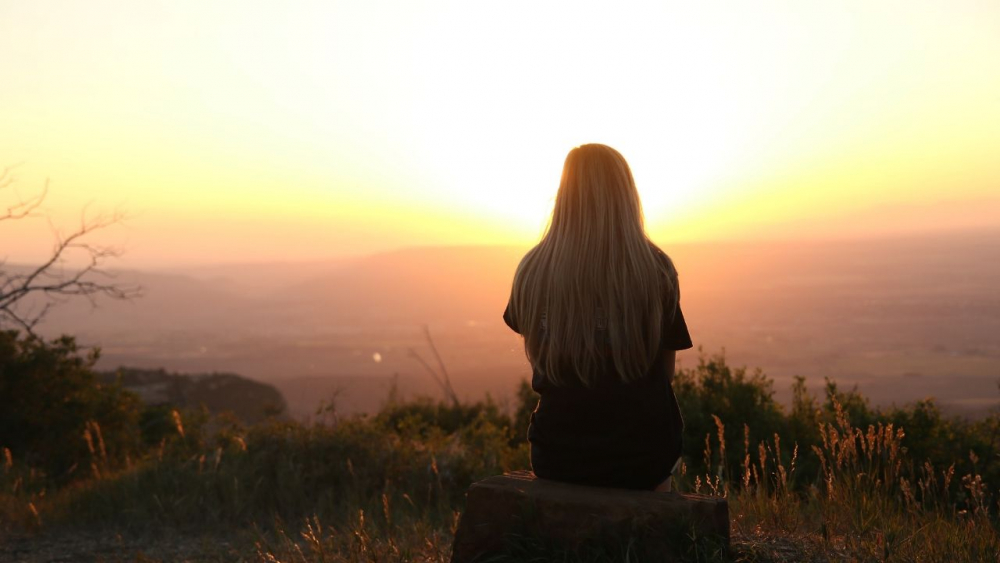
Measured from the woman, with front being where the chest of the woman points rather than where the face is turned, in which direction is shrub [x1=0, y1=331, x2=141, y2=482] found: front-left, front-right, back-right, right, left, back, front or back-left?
front-left

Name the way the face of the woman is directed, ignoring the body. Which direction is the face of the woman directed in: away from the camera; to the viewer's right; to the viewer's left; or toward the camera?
away from the camera

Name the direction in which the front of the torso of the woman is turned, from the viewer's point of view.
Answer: away from the camera
